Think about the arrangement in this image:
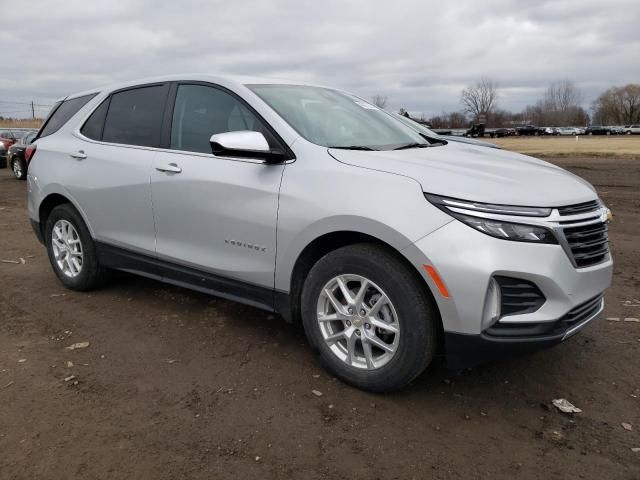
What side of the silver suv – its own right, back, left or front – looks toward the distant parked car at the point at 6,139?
back

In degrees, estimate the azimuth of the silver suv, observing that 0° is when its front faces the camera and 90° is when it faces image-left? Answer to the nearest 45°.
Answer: approximately 315°
